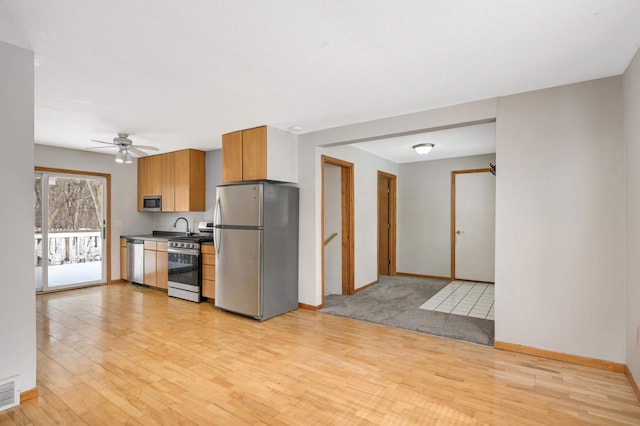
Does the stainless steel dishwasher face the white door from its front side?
no

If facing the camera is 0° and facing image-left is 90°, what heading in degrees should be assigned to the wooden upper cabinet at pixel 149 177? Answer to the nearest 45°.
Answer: approximately 45°

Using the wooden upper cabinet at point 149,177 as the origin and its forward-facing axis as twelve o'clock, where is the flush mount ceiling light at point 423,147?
The flush mount ceiling light is roughly at 9 o'clock from the wooden upper cabinet.

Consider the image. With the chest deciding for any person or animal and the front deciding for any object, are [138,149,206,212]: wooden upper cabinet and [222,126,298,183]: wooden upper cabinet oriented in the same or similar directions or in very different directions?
same or similar directions

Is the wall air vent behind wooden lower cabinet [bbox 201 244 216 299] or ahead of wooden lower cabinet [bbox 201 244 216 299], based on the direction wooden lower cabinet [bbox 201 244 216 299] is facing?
ahead

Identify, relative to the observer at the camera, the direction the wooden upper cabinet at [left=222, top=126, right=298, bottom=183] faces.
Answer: facing the viewer and to the left of the viewer

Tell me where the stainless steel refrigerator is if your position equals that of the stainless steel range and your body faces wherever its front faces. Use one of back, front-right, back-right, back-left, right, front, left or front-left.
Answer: left

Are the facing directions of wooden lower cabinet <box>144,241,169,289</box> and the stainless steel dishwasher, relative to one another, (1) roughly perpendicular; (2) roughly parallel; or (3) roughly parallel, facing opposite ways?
roughly parallel

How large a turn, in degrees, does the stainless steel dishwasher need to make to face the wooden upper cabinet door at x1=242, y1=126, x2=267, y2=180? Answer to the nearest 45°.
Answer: approximately 90° to its left

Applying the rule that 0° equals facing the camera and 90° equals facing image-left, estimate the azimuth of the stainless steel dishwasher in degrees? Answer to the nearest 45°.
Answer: approximately 45°

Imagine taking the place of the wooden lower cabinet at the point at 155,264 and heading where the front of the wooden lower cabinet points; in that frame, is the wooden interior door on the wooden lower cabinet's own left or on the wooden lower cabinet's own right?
on the wooden lower cabinet's own left

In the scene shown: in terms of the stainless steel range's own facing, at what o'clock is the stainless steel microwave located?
The stainless steel microwave is roughly at 4 o'clock from the stainless steel range.

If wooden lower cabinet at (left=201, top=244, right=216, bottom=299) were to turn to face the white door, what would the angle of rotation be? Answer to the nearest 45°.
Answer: approximately 135° to its left

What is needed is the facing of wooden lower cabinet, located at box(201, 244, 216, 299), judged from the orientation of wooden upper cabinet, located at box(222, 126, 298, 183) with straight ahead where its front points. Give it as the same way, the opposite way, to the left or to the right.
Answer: the same way

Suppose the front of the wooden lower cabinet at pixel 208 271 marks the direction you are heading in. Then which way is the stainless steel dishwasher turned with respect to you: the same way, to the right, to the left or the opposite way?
the same way
